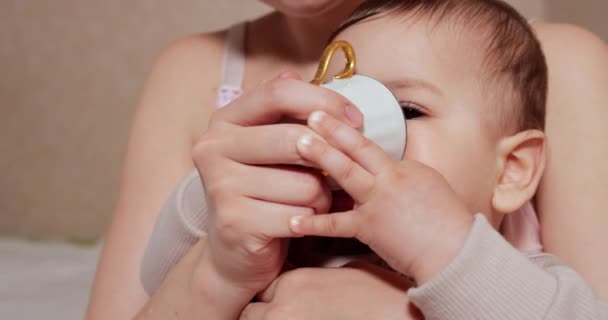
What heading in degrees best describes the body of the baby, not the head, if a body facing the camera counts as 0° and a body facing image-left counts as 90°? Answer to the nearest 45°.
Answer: approximately 45°
